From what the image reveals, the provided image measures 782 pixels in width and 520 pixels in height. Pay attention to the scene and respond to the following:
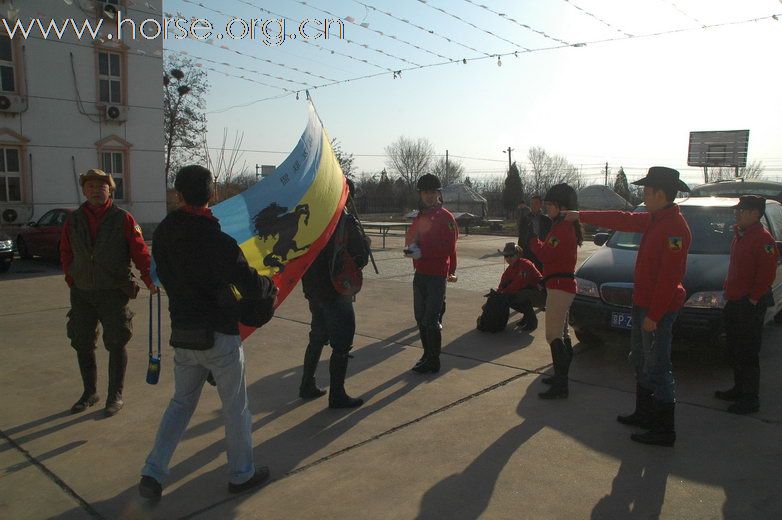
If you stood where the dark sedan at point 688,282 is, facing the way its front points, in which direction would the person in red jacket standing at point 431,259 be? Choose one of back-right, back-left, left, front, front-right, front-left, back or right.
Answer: front

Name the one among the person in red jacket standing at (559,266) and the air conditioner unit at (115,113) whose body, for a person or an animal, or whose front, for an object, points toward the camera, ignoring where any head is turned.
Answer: the air conditioner unit

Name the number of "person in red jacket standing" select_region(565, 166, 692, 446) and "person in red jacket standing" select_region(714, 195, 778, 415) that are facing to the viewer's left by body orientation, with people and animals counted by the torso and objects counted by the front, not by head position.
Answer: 2

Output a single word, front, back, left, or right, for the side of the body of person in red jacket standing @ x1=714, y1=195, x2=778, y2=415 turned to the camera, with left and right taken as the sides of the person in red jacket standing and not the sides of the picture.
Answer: left

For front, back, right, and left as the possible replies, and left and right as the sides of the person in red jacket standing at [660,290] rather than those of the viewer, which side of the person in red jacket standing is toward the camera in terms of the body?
left

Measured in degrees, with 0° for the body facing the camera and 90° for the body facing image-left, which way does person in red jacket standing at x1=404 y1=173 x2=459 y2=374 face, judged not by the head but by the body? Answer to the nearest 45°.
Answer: approximately 45°

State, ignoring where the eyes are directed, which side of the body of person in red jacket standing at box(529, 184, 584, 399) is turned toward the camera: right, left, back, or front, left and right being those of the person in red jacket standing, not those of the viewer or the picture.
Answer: left

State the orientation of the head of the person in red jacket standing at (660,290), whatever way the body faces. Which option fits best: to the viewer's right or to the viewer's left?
to the viewer's left

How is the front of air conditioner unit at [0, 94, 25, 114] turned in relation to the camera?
facing the viewer

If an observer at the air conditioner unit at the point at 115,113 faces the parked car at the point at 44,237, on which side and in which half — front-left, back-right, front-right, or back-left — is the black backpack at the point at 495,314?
front-left

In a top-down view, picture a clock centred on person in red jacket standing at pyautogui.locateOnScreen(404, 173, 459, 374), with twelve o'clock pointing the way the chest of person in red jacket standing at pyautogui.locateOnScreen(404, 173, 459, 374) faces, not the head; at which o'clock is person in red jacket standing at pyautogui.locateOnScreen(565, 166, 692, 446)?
person in red jacket standing at pyautogui.locateOnScreen(565, 166, 692, 446) is roughly at 9 o'clock from person in red jacket standing at pyautogui.locateOnScreen(404, 173, 459, 374).

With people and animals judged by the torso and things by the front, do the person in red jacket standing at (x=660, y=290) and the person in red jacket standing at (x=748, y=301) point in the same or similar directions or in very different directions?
same or similar directions

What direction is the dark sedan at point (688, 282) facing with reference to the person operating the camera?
facing the viewer and to the left of the viewer
